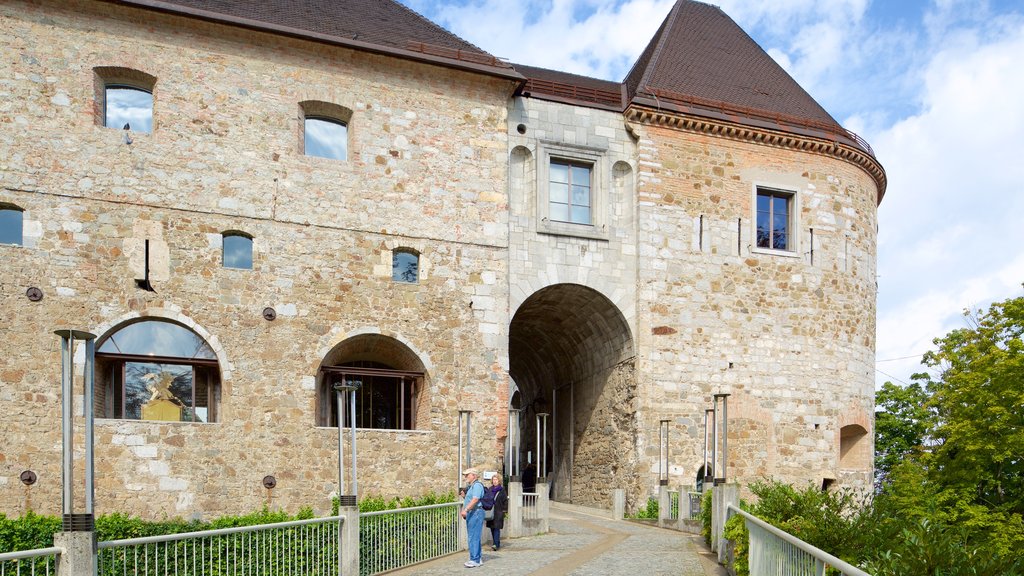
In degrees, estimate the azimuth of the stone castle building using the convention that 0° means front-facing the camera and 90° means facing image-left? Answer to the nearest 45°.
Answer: approximately 0°

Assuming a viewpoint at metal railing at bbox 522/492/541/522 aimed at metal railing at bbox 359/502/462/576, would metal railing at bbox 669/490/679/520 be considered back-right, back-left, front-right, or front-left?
back-left

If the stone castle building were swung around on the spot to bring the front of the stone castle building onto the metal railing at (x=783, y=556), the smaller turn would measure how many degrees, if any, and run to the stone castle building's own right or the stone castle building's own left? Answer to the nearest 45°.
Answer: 0° — it already faces it

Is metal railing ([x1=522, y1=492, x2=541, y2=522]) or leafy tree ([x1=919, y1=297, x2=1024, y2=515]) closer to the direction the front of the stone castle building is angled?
the metal railing

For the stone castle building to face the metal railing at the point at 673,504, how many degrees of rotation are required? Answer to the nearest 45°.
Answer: approximately 90° to its left

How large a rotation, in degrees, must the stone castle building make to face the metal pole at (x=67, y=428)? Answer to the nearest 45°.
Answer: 0° — it already faces it
